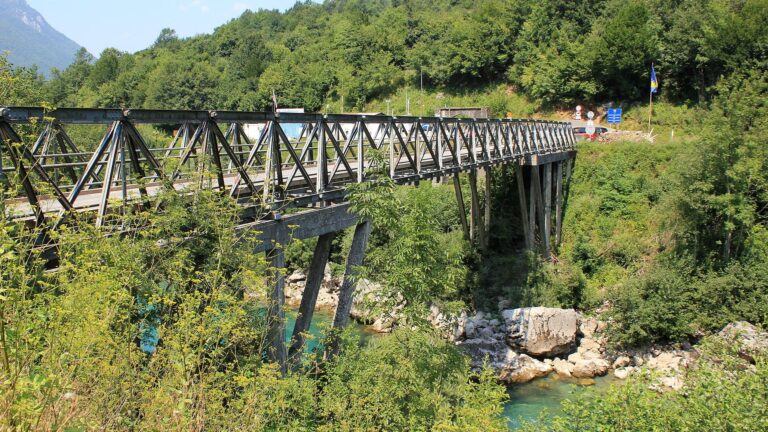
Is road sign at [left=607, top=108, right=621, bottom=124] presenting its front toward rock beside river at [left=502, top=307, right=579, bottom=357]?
yes

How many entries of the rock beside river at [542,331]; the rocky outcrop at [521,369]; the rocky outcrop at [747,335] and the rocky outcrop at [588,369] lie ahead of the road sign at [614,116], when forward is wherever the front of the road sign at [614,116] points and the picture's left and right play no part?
4

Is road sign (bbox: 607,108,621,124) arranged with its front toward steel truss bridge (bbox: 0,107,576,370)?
yes

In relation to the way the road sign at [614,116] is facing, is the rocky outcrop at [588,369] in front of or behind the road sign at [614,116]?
in front

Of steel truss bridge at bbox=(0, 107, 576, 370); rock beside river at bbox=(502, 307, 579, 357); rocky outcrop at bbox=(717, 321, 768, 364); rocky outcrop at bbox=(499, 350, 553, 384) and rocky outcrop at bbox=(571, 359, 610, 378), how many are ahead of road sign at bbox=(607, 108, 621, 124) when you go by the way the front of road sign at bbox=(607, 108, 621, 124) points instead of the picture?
5

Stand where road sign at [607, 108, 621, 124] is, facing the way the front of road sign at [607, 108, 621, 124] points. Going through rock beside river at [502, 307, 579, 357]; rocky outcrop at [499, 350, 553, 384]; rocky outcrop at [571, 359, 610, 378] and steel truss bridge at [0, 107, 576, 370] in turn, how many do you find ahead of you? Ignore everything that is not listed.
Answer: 4

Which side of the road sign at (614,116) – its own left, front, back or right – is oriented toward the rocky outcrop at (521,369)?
front

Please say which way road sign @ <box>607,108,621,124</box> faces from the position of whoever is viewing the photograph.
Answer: facing the viewer

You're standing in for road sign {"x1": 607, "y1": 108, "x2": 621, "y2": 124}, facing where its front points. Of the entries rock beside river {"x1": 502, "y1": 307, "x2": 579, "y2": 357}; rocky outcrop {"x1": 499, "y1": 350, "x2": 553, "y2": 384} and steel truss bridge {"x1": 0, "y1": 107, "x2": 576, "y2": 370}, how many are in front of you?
3

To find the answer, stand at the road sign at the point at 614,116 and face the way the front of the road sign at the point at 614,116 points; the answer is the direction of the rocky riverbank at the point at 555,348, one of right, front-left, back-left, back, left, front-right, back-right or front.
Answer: front

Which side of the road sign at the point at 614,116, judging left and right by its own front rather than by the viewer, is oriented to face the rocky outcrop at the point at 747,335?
front
